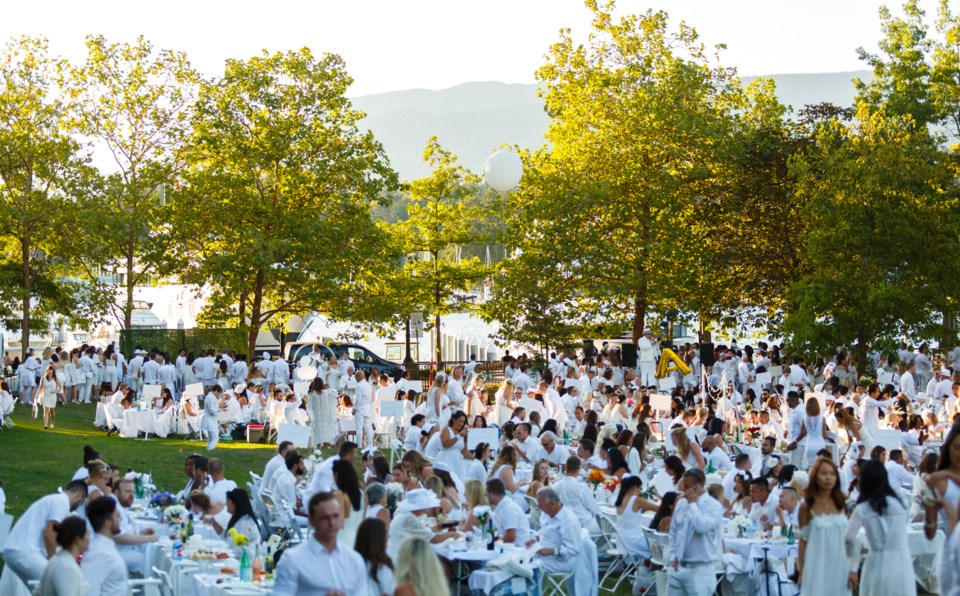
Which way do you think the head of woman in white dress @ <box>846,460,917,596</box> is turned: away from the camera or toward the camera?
away from the camera

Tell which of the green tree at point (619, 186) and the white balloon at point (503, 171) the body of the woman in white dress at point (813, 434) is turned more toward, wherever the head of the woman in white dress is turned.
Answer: the green tree

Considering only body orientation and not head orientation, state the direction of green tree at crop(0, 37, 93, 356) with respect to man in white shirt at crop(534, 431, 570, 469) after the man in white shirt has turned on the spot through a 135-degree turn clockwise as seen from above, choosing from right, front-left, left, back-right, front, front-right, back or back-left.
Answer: front-left
